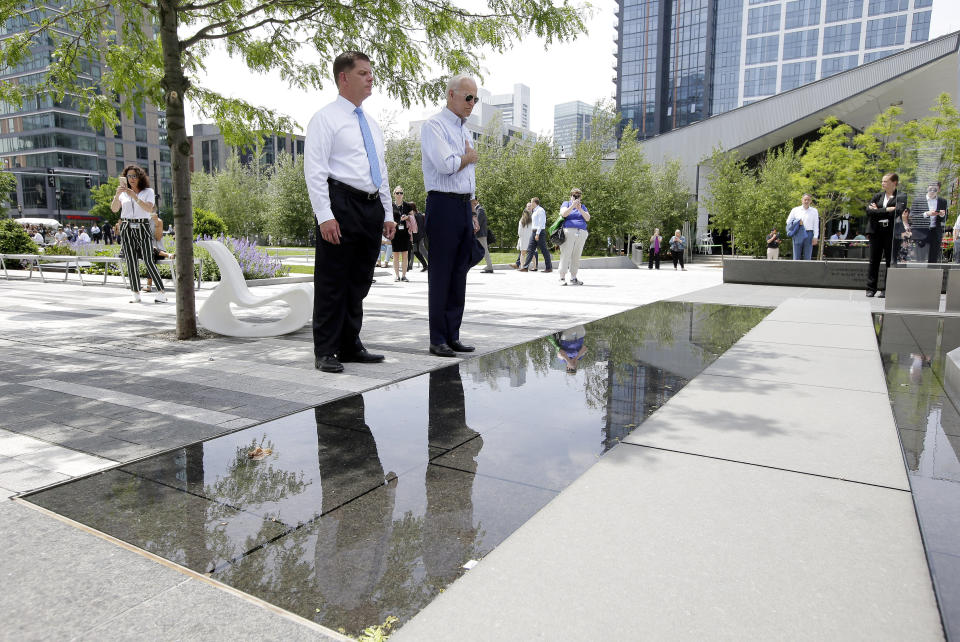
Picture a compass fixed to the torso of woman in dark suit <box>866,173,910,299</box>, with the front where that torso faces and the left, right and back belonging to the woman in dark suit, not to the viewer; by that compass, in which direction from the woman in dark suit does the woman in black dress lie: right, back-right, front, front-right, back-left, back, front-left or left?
front-right

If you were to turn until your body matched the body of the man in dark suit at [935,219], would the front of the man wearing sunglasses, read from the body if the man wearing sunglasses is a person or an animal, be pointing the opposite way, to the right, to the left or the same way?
to the left

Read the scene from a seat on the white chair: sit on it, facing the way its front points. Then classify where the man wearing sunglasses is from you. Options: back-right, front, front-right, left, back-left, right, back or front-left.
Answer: front-right

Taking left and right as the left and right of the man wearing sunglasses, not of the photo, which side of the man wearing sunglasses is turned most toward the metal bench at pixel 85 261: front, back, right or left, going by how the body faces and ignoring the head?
back

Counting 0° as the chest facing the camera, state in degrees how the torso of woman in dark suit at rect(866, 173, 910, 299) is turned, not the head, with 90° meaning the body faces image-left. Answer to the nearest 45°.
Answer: approximately 45°

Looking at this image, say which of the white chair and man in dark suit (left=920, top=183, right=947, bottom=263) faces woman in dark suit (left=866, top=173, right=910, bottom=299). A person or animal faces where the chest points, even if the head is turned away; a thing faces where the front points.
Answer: the white chair

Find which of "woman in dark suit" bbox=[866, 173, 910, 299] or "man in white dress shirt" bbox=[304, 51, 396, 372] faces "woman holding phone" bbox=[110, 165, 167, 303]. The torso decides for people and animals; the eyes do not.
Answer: the woman in dark suit

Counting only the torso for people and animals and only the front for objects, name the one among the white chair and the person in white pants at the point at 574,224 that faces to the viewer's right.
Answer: the white chair

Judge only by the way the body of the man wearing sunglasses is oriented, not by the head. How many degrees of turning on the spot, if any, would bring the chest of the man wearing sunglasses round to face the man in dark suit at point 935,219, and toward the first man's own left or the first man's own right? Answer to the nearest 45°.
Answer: approximately 90° to the first man's own left

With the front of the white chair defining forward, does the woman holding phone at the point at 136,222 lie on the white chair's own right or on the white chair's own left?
on the white chair's own left

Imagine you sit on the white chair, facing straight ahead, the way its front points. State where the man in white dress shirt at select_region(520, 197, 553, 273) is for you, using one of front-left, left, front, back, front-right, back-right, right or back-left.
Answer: front-left

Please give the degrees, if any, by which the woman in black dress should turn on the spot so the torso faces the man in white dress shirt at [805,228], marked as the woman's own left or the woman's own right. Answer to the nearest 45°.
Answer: approximately 90° to the woman's own left

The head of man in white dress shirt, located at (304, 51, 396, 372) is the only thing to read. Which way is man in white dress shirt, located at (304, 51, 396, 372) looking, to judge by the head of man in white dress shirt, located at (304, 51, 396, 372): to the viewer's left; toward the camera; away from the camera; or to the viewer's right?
to the viewer's right

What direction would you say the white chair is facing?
to the viewer's right
